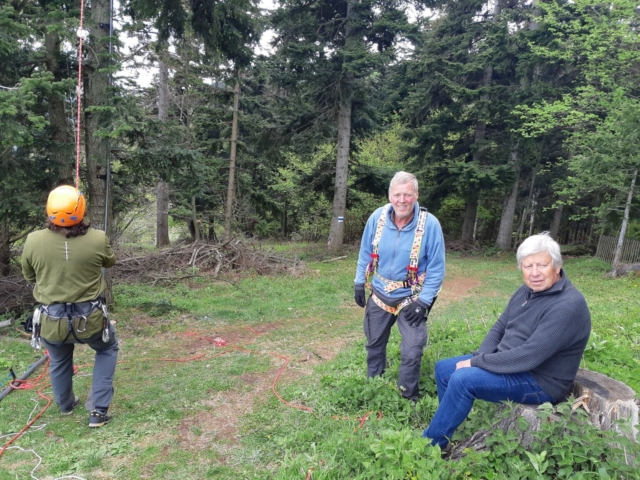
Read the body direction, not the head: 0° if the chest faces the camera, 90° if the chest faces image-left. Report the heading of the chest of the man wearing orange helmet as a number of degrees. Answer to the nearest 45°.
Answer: approximately 180°

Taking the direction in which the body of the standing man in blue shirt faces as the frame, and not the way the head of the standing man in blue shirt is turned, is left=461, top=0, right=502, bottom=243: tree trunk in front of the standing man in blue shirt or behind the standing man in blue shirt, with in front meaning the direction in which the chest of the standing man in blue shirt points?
behind

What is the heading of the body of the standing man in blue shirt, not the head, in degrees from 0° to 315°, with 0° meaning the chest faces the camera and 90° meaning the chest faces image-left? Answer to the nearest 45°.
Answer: approximately 0°

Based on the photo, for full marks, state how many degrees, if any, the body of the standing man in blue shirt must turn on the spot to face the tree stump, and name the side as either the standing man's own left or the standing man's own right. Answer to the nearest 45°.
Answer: approximately 45° to the standing man's own left

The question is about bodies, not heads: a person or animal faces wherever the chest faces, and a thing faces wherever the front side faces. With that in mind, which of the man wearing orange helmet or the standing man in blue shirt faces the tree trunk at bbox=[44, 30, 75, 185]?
the man wearing orange helmet

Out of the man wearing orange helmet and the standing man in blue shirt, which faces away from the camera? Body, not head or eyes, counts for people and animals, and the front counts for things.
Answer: the man wearing orange helmet

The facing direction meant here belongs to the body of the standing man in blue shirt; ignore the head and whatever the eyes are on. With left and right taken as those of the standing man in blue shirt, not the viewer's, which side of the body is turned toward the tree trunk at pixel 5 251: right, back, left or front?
right

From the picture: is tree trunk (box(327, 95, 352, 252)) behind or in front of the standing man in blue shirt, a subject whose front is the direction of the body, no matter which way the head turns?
behind

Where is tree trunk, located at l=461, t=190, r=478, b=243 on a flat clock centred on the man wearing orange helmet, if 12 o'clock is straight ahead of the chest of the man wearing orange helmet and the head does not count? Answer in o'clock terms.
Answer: The tree trunk is roughly at 2 o'clock from the man wearing orange helmet.

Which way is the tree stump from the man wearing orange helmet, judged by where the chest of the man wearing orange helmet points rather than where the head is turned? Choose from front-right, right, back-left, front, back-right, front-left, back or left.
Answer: back-right

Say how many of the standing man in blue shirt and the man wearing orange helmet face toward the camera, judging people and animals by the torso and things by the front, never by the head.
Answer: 1

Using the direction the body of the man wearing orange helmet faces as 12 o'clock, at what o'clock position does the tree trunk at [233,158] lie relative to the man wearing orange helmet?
The tree trunk is roughly at 1 o'clock from the man wearing orange helmet.

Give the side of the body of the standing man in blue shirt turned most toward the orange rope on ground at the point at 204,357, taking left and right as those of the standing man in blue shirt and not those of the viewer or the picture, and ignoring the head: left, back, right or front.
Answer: right
